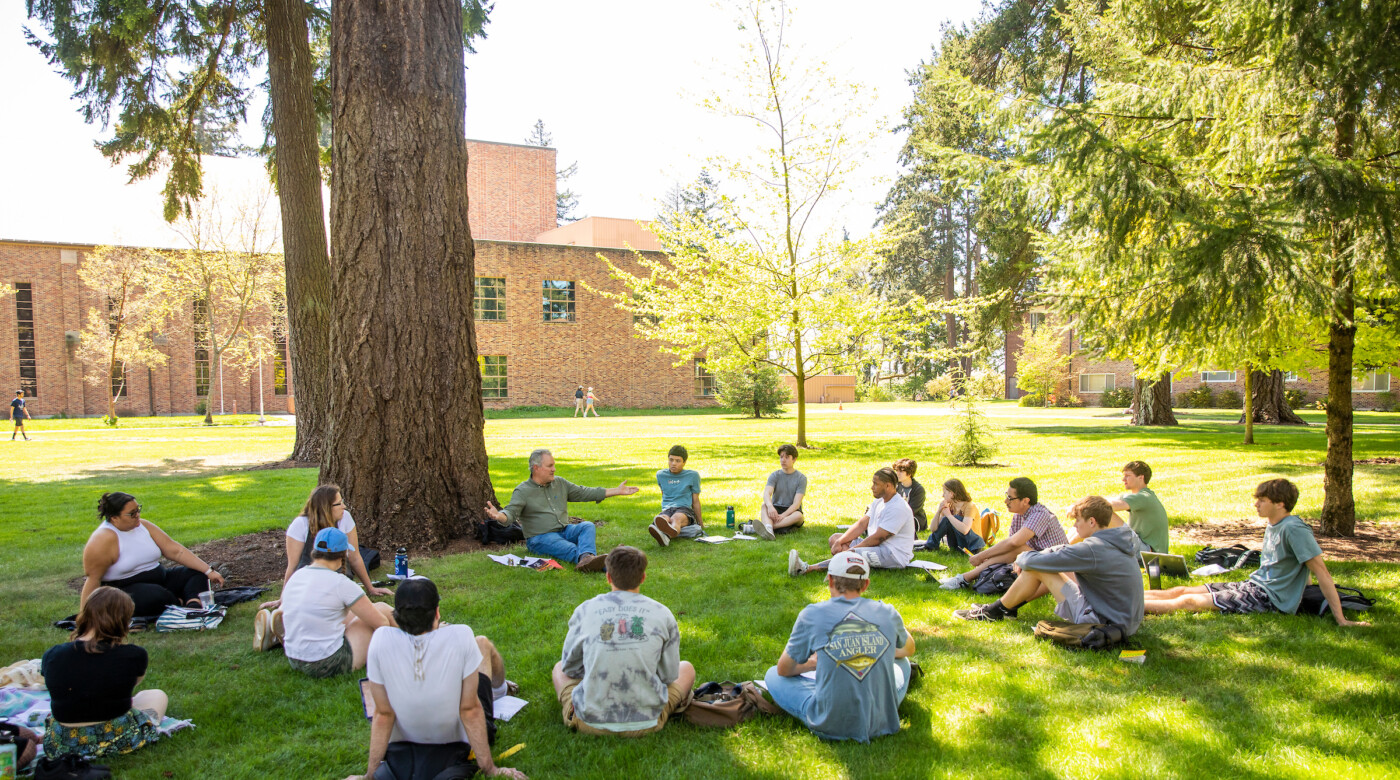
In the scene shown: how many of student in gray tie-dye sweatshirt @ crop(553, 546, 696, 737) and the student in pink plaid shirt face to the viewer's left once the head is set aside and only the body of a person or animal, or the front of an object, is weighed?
1

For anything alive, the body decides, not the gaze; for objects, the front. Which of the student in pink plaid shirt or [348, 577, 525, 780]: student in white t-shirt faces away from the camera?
the student in white t-shirt

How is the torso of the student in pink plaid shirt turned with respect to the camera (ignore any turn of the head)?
to the viewer's left

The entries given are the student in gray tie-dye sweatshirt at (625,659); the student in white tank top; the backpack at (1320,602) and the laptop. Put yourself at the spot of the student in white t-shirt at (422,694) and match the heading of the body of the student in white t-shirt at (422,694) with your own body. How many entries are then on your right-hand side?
3

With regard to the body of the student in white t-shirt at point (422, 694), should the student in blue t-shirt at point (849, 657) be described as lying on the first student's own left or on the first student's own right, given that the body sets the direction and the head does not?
on the first student's own right

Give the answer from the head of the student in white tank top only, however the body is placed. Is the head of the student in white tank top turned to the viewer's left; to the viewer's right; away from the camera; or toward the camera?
to the viewer's right

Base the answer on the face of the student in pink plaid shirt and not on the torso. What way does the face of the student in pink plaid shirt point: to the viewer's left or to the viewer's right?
to the viewer's left

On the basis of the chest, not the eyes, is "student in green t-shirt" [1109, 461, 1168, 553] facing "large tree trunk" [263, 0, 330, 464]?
yes

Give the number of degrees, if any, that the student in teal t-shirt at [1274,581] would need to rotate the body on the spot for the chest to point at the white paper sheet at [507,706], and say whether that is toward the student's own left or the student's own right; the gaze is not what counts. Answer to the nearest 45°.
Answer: approximately 45° to the student's own left

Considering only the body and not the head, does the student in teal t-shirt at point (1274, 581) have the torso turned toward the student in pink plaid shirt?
yes

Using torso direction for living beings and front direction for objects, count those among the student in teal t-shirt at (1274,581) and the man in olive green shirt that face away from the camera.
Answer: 0

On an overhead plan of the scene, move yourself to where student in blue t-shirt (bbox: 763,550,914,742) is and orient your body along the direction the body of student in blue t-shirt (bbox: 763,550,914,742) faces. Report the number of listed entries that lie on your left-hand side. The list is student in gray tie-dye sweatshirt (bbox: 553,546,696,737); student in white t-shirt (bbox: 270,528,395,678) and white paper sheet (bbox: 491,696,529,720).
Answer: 3

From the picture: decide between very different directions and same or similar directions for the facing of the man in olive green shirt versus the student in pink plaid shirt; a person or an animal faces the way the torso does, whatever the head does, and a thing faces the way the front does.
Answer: very different directions

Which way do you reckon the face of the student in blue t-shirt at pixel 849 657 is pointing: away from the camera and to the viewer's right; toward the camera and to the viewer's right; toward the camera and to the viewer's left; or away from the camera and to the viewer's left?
away from the camera and to the viewer's left

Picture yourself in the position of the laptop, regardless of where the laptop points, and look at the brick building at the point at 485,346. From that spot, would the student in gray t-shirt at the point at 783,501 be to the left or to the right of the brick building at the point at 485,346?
left

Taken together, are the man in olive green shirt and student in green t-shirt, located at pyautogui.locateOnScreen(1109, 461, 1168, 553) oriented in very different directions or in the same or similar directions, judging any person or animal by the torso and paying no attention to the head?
very different directions

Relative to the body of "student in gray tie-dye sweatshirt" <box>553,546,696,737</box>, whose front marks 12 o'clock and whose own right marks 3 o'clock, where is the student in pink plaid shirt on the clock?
The student in pink plaid shirt is roughly at 2 o'clock from the student in gray tie-dye sweatshirt.

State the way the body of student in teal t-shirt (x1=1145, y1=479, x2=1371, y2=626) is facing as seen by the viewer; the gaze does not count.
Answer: to the viewer's left

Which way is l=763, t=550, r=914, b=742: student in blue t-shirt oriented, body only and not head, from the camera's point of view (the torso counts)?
away from the camera

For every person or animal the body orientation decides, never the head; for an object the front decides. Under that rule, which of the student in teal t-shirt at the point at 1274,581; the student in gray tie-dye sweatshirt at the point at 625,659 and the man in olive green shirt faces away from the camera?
the student in gray tie-dye sweatshirt
